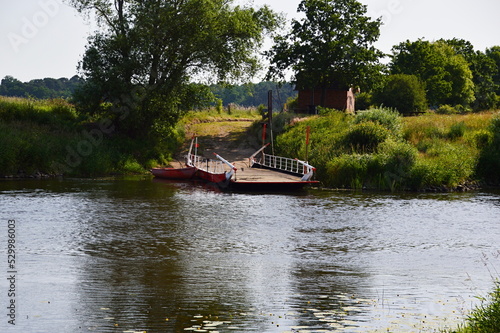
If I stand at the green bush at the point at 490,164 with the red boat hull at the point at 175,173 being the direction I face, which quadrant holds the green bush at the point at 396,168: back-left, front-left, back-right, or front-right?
front-left

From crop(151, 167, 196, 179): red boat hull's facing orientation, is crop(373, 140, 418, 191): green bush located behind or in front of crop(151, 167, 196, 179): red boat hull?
behind

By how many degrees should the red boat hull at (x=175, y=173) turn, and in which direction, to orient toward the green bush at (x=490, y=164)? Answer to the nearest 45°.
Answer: approximately 180°

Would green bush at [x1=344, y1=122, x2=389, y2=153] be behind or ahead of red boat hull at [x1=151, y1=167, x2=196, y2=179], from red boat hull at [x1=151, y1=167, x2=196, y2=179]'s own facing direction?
behind

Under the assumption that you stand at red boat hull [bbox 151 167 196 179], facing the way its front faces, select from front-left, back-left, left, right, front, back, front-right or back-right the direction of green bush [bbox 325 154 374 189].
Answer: back-left

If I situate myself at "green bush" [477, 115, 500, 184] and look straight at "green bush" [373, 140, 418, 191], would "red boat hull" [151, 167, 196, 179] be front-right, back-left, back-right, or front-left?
front-right

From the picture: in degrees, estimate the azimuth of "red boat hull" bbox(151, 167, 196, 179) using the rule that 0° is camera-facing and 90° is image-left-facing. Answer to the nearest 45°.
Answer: approximately 90°

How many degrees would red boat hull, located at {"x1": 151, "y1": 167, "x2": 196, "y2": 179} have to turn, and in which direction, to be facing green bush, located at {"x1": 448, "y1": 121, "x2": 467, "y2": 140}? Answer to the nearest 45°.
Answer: approximately 180°

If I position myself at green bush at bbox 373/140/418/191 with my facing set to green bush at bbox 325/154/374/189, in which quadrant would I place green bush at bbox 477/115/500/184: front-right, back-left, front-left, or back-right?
back-right
